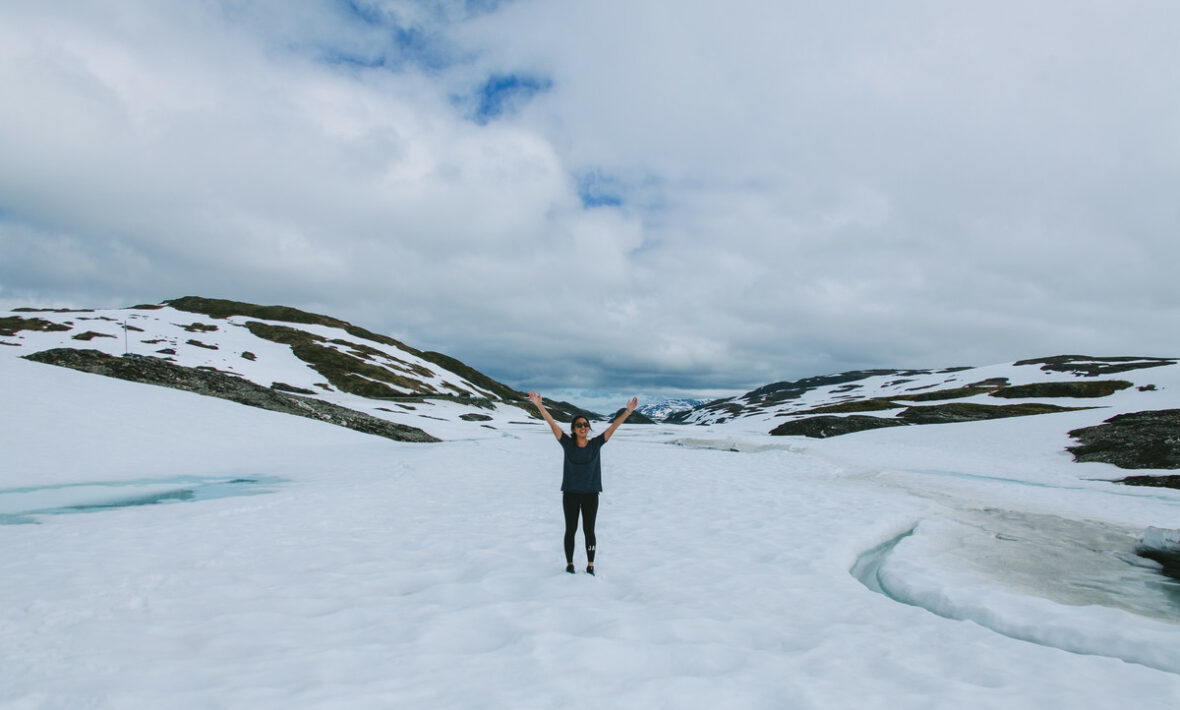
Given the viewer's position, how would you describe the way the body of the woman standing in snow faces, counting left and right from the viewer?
facing the viewer
